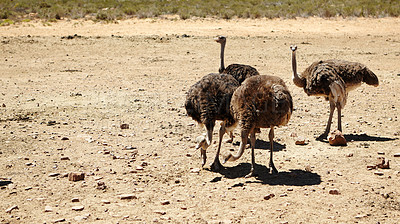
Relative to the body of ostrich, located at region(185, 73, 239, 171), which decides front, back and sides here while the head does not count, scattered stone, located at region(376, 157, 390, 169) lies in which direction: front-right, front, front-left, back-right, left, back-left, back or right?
back-left

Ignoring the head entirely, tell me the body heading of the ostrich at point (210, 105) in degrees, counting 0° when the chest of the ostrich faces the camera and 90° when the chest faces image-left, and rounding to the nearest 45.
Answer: approximately 45°

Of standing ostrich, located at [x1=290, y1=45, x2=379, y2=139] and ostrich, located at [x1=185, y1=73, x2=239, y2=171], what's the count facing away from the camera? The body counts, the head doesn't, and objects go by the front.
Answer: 0

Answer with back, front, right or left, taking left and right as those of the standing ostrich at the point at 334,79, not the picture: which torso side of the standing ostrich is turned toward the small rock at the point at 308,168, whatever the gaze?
left

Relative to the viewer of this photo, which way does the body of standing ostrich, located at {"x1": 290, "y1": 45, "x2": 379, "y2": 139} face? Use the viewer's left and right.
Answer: facing to the left of the viewer

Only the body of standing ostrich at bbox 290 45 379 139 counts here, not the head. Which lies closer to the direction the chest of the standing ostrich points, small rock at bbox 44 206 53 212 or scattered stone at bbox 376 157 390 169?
the small rock

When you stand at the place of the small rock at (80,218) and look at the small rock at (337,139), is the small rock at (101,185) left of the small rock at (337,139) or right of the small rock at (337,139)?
left

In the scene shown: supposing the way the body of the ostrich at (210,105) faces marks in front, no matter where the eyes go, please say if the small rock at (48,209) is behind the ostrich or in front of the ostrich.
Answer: in front

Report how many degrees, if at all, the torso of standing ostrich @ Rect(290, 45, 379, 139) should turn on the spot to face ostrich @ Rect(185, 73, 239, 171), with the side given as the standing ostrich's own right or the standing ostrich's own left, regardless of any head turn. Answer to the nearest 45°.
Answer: approximately 45° to the standing ostrich's own left

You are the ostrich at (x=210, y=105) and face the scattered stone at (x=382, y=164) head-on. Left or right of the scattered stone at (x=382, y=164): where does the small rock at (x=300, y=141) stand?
left
